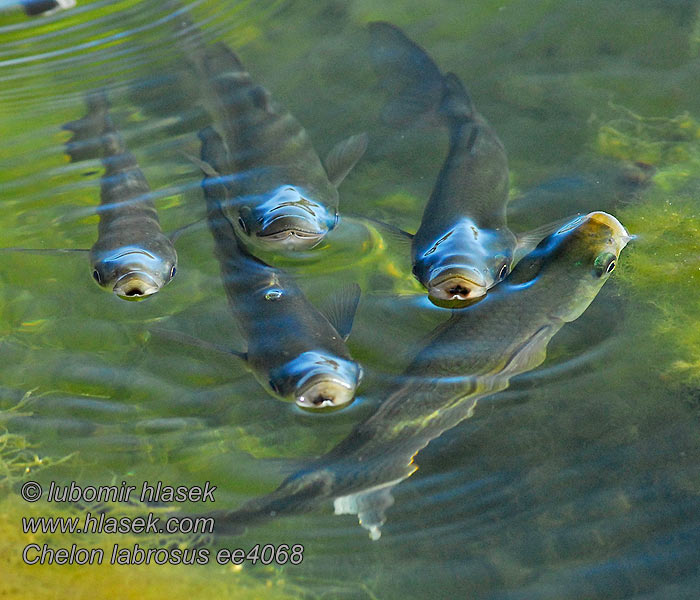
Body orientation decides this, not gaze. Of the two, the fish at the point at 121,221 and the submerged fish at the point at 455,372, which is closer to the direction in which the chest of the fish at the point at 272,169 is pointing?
the submerged fish

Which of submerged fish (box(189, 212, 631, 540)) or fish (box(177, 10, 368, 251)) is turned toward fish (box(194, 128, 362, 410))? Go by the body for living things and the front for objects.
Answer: fish (box(177, 10, 368, 251))

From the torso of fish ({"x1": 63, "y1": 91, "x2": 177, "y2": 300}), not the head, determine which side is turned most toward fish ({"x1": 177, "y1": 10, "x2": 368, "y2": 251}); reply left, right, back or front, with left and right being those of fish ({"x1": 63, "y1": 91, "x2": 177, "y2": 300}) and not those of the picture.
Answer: left

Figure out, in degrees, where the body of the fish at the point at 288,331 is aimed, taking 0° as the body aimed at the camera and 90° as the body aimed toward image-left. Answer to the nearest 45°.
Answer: approximately 315°

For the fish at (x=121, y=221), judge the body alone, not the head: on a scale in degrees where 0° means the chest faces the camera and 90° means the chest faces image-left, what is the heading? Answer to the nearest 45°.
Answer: approximately 0°

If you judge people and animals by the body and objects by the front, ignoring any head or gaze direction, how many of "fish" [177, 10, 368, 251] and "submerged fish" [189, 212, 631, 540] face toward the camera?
1

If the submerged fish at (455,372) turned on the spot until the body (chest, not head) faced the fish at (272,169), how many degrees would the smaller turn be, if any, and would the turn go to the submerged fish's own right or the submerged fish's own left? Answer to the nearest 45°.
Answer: approximately 90° to the submerged fish's own left

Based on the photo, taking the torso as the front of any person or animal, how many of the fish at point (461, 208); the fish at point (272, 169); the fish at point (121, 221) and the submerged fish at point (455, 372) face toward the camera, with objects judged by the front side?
3

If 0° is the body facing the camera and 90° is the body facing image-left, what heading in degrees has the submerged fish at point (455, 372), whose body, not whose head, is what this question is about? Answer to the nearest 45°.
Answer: approximately 225°

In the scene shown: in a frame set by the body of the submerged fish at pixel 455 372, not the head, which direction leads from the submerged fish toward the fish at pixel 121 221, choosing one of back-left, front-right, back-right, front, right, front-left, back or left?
left

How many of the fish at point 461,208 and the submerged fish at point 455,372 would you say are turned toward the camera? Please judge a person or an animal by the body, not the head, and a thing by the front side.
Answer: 1

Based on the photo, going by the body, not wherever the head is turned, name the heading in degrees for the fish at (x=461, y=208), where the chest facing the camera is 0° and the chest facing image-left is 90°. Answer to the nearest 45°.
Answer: approximately 0°

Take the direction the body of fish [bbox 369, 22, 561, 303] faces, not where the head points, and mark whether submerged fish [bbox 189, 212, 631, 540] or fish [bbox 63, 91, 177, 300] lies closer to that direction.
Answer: the submerged fish

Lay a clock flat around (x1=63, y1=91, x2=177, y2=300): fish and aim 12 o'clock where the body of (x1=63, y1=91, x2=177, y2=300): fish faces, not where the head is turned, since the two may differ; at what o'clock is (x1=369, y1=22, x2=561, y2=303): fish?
(x1=369, y1=22, x2=561, y2=303): fish is roughly at 10 o'clock from (x1=63, y1=91, x2=177, y2=300): fish.

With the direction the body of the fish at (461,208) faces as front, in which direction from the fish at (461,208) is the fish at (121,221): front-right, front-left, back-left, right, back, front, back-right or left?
right

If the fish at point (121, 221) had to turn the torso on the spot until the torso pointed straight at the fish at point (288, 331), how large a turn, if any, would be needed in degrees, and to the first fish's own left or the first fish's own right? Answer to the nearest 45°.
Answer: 0° — it already faces it

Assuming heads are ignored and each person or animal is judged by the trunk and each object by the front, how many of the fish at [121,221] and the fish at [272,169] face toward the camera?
2
